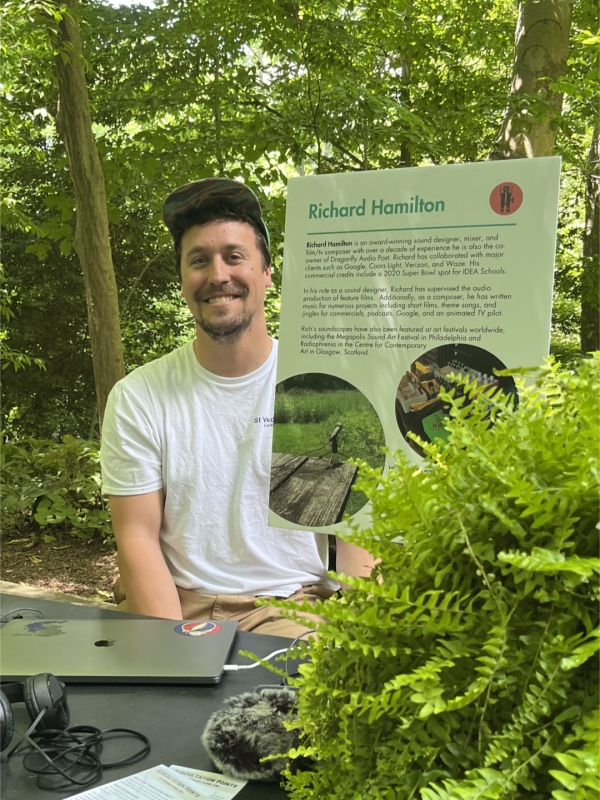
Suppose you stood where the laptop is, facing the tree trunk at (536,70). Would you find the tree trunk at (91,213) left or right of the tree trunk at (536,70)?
left

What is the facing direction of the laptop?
away from the camera

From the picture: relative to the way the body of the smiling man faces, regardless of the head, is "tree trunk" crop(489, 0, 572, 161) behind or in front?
behind

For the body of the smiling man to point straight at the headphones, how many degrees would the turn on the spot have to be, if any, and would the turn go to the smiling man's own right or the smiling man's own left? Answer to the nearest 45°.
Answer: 0° — they already face it

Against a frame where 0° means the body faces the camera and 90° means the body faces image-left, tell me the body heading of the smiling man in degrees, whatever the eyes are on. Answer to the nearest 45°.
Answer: approximately 0°

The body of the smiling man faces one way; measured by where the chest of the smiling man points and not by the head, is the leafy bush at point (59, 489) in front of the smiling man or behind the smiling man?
behind

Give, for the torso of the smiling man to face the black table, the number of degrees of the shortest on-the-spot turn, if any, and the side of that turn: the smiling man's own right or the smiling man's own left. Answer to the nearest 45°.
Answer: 0° — they already face it

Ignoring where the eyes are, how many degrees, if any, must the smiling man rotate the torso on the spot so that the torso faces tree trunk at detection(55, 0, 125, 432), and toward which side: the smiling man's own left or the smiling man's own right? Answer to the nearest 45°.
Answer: approximately 180°

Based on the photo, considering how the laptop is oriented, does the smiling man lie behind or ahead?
ahead
